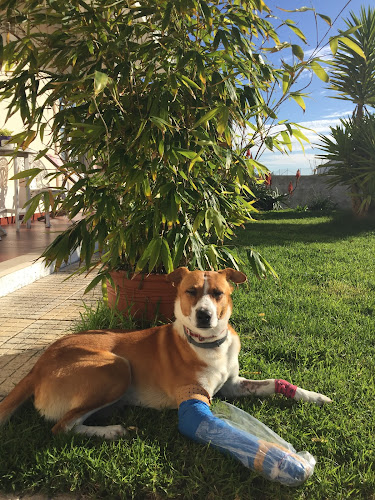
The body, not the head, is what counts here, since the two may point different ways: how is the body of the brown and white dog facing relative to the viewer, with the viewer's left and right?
facing the viewer and to the right of the viewer

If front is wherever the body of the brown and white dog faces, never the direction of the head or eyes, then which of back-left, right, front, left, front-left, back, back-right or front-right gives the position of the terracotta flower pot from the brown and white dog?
back-left

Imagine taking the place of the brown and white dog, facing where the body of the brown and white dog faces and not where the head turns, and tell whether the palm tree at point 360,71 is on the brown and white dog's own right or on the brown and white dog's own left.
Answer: on the brown and white dog's own left

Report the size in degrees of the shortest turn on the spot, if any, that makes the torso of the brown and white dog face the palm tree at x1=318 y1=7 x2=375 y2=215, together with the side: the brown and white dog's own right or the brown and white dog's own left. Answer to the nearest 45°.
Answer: approximately 90° to the brown and white dog's own left
